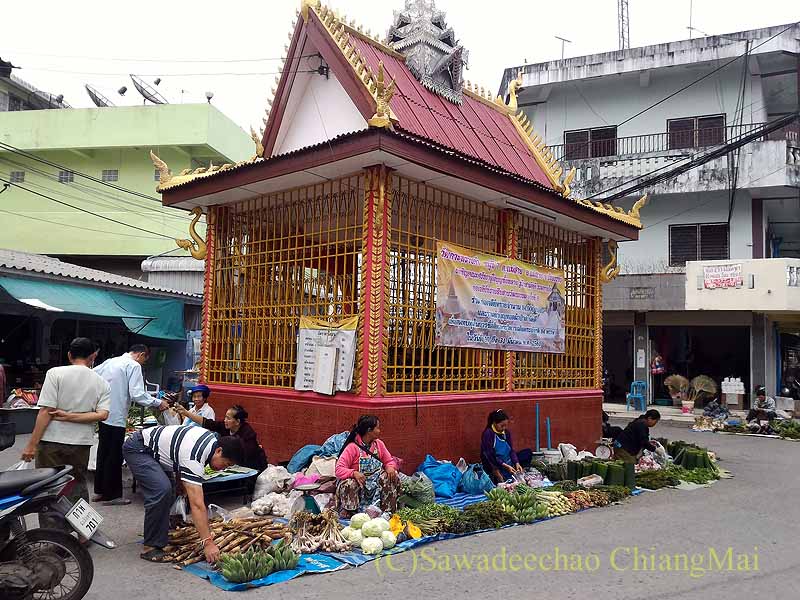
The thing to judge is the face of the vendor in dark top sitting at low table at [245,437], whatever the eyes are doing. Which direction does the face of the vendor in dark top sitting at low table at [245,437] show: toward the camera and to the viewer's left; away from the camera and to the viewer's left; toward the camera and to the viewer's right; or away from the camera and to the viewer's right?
toward the camera and to the viewer's left

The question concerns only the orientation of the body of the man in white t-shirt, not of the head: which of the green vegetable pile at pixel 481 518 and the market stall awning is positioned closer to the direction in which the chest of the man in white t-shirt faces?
the market stall awning

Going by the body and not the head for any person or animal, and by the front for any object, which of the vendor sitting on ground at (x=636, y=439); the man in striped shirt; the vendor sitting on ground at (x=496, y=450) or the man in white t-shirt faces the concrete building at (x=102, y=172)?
the man in white t-shirt

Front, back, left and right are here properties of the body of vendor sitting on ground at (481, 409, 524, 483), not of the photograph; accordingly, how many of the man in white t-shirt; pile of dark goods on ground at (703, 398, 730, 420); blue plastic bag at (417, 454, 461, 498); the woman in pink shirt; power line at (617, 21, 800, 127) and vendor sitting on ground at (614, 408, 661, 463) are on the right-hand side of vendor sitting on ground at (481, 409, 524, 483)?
3

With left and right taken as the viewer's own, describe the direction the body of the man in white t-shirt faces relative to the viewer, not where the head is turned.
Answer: facing away from the viewer

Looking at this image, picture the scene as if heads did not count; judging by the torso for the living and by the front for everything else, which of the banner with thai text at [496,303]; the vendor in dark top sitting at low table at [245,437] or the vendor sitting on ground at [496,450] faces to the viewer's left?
the vendor in dark top sitting at low table at [245,437]

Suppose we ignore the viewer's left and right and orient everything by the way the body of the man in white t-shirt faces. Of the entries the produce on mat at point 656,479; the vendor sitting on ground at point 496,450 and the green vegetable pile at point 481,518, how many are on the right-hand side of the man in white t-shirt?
3

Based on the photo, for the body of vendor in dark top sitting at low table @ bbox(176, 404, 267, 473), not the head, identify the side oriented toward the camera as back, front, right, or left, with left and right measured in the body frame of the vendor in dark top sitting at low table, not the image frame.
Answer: left

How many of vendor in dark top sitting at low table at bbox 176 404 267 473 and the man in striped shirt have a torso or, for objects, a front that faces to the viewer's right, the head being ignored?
1

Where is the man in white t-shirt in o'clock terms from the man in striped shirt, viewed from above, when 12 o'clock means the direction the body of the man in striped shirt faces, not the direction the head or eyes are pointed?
The man in white t-shirt is roughly at 7 o'clock from the man in striped shirt.

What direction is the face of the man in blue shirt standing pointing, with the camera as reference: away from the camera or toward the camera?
away from the camera

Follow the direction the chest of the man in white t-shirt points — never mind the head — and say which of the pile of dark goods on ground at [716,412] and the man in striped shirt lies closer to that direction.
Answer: the pile of dark goods on ground

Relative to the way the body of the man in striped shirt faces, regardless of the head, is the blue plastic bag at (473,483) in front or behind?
in front
